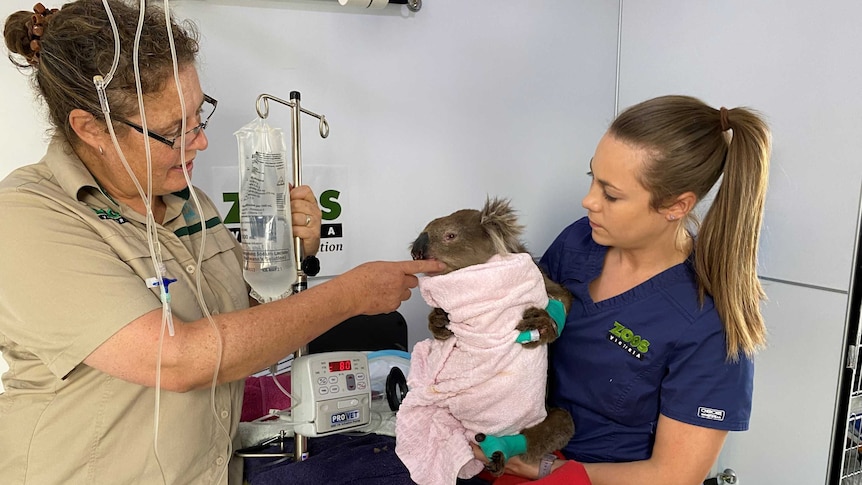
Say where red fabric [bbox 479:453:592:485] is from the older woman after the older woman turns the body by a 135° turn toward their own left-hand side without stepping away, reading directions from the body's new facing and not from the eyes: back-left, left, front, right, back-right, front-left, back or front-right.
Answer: right

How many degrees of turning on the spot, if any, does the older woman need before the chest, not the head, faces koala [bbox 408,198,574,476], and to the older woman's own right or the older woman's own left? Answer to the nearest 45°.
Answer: approximately 45° to the older woman's own left

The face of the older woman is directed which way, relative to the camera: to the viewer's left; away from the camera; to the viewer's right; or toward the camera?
to the viewer's right

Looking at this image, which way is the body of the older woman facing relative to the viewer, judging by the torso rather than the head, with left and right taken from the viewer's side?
facing the viewer and to the right of the viewer
